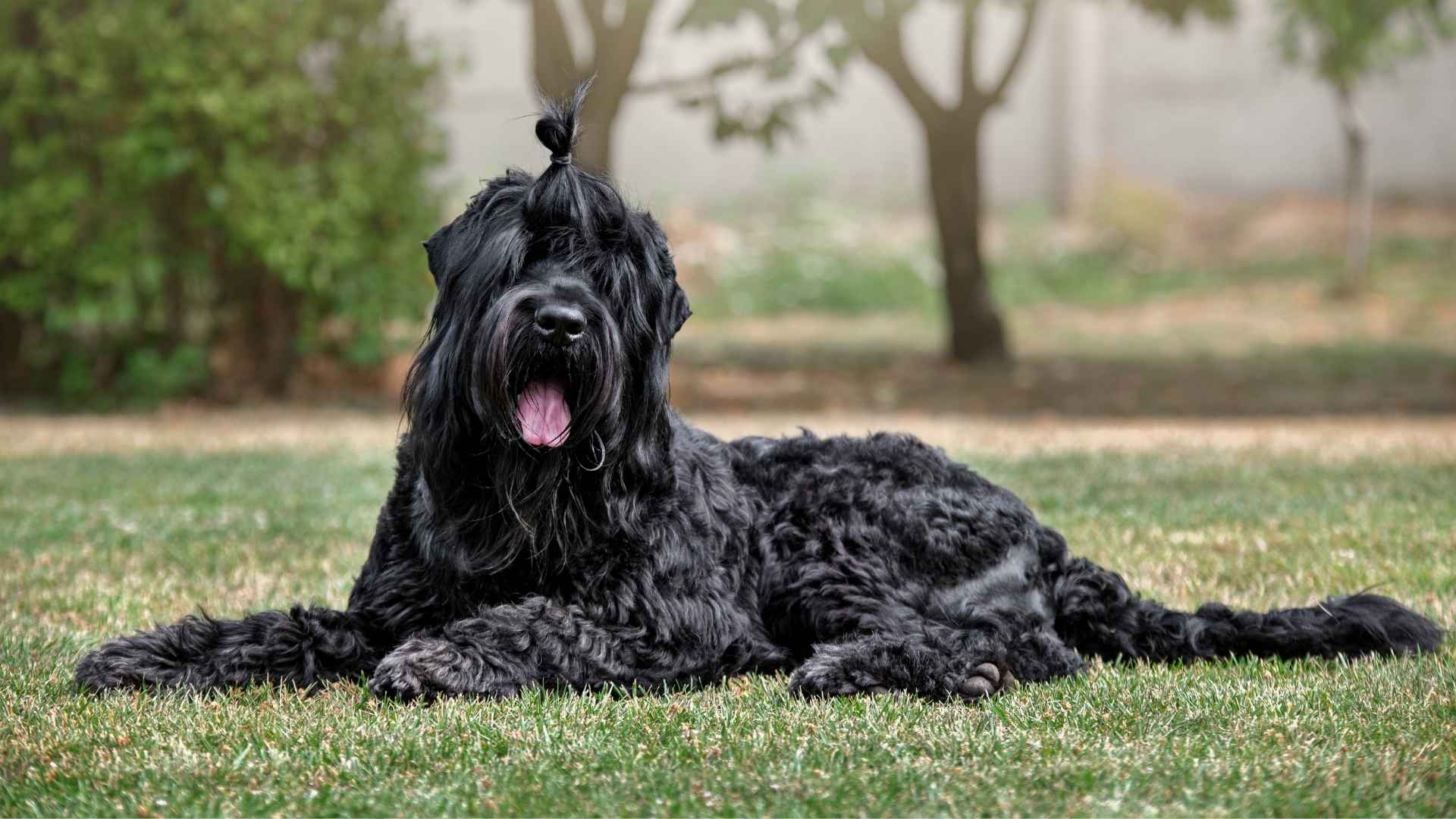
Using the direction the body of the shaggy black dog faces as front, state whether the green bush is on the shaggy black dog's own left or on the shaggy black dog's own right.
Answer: on the shaggy black dog's own right

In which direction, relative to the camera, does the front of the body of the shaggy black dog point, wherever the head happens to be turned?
to the viewer's left
